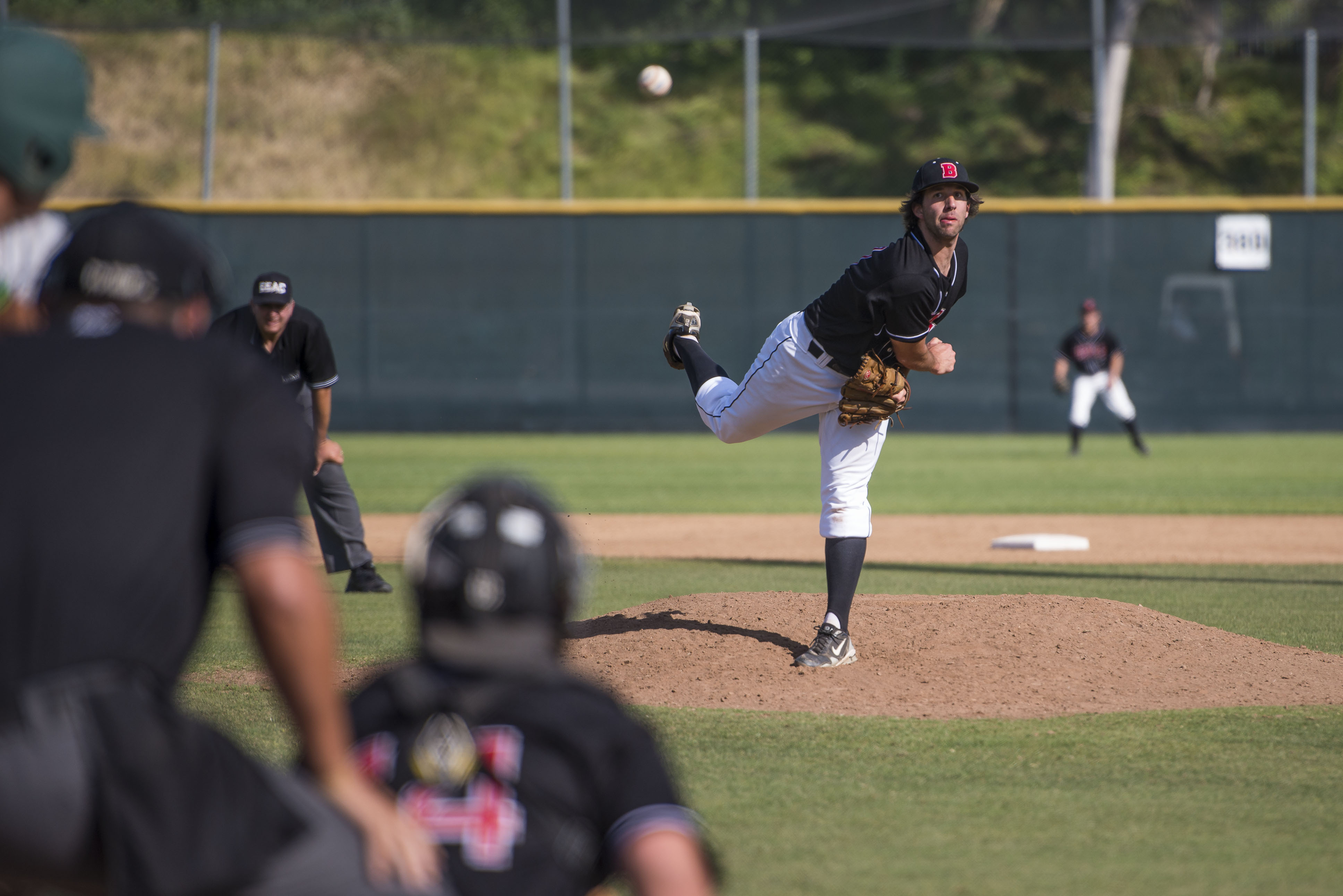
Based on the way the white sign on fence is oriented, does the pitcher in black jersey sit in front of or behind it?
in front

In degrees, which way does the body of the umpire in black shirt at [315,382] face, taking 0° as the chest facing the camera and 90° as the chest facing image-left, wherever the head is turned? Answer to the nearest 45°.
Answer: approximately 0°

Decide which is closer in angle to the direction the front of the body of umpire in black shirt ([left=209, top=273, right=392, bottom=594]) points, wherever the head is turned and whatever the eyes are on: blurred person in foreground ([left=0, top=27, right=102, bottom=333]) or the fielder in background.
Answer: the blurred person in foreground

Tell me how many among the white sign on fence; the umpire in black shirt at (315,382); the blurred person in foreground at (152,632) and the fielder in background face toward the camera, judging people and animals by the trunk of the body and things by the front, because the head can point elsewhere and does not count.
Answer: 3

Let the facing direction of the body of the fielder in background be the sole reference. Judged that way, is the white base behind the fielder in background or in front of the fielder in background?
in front

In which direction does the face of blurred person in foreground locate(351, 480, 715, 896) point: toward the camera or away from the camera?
away from the camera

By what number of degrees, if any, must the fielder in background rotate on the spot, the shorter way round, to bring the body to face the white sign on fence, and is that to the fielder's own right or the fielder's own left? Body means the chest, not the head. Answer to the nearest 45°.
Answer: approximately 135° to the fielder's own left

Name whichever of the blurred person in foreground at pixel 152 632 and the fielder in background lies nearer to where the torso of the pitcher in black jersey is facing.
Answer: the blurred person in foreground

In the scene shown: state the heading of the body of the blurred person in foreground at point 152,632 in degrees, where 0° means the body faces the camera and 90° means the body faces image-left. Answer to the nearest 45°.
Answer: approximately 180°
